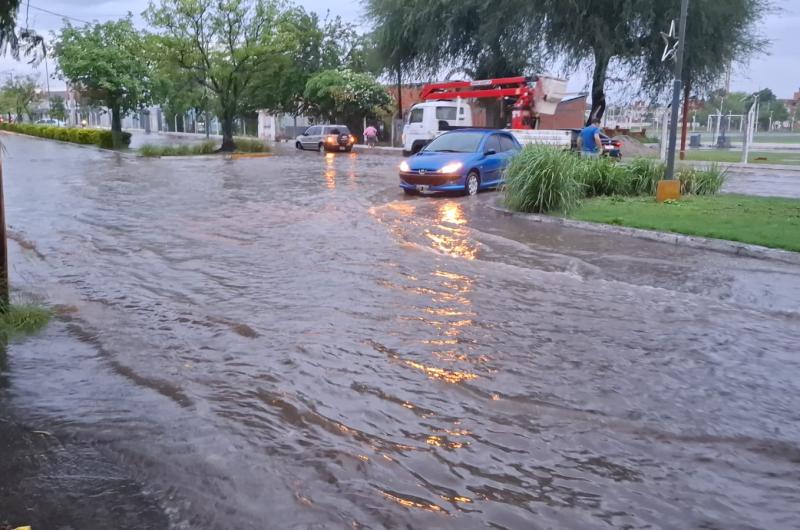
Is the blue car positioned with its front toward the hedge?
no

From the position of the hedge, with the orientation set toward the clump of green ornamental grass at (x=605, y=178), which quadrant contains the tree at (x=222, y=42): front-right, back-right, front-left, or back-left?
front-left

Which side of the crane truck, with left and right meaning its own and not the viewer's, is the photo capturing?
left

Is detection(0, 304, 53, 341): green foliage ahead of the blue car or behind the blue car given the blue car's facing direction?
ahead

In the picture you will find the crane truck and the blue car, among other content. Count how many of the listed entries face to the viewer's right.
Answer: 0

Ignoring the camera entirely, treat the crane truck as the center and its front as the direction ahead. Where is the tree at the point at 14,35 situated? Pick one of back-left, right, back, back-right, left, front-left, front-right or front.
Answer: left

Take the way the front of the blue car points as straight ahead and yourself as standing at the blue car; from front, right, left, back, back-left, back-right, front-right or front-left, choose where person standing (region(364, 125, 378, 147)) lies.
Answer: back-right

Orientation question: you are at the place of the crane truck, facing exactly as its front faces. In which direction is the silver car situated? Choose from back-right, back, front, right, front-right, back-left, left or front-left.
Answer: front-right

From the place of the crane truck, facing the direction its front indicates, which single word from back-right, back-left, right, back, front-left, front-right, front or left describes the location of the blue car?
left

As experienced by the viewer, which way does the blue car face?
facing the viewer and to the left of the viewer

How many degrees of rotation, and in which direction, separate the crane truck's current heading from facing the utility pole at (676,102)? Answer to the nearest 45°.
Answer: approximately 90° to its left

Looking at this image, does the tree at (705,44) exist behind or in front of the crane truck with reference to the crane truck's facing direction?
behind

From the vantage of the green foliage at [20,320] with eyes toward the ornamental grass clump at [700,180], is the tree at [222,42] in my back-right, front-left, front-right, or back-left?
front-left

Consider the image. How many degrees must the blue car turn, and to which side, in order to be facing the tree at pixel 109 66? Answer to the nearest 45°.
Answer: approximately 90° to its right

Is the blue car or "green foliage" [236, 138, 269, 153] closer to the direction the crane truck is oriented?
the green foliage

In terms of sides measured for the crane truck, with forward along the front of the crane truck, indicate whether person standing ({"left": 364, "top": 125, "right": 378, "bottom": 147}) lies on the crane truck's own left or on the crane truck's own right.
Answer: on the crane truck's own right

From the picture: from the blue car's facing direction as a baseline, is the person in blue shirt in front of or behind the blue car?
behind
